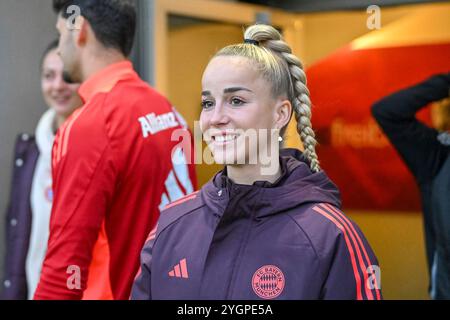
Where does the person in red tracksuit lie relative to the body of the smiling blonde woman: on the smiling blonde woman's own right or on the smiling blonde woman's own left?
on the smiling blonde woman's own right

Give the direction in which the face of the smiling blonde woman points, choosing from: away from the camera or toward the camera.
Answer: toward the camera
